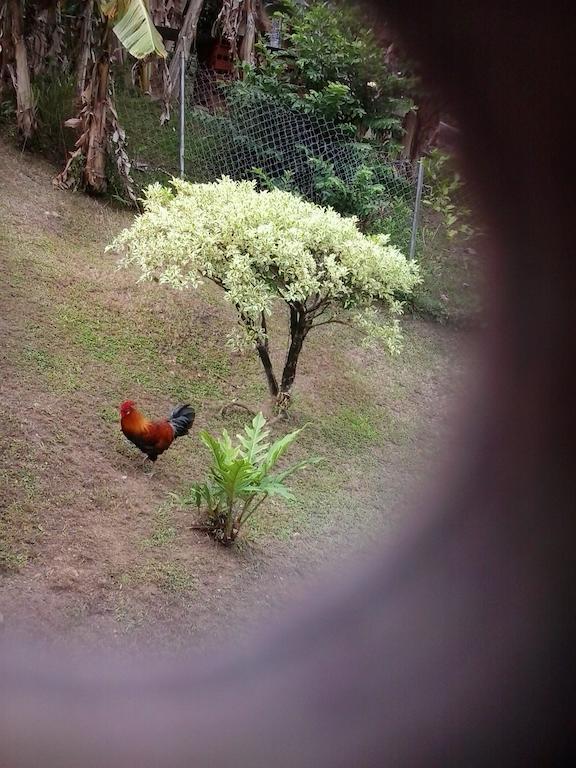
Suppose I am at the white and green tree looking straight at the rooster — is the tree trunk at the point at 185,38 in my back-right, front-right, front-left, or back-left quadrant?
back-right

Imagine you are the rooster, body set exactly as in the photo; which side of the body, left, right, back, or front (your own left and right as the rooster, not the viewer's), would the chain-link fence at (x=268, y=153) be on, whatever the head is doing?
right

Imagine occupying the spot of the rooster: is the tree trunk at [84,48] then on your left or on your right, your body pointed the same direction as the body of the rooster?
on your right

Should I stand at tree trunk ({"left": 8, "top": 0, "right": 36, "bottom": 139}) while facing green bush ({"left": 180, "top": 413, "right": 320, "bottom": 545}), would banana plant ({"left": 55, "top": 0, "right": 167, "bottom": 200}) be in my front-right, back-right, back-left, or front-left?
front-left

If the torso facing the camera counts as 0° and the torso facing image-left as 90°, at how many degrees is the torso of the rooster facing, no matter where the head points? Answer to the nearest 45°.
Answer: approximately 90°

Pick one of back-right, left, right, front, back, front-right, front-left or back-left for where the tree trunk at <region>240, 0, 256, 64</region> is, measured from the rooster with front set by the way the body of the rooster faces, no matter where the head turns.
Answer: right

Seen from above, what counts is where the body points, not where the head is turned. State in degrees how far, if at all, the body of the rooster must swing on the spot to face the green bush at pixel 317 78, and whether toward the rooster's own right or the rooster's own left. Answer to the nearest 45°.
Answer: approximately 90° to the rooster's own right
